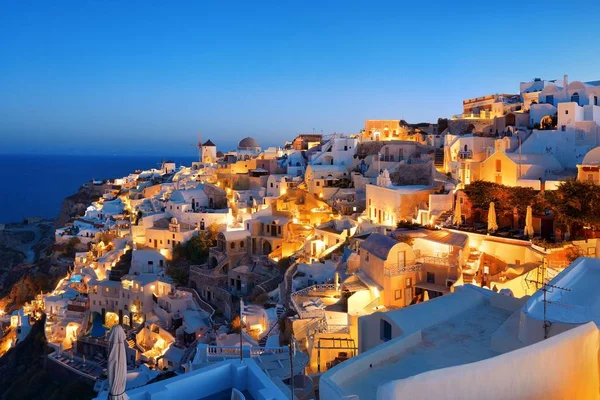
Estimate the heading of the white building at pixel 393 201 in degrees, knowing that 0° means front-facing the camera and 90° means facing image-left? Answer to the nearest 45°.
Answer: approximately 45°

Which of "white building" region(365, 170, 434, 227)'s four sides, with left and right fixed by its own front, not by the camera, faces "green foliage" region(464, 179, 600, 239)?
left

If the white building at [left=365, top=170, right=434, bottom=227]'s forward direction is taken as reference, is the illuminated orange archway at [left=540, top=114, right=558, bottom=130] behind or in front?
behind

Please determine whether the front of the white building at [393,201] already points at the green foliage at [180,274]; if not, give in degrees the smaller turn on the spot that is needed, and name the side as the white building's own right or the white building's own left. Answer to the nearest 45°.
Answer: approximately 45° to the white building's own right

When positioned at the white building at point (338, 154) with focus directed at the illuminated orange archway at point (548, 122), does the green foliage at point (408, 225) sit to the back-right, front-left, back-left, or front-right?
front-right

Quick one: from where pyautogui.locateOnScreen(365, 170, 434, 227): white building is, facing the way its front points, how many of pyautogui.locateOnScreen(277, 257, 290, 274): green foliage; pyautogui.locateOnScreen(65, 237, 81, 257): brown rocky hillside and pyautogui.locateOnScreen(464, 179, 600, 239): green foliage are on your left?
1

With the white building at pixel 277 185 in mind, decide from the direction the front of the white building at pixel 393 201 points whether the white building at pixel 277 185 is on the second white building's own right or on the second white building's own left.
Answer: on the second white building's own right

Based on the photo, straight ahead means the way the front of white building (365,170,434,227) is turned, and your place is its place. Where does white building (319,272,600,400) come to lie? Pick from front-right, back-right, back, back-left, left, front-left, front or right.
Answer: front-left

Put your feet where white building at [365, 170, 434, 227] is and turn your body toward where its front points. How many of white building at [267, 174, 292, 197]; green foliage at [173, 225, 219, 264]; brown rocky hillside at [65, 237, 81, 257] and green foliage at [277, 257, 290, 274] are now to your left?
0

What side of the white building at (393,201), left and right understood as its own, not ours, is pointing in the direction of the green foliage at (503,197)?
left

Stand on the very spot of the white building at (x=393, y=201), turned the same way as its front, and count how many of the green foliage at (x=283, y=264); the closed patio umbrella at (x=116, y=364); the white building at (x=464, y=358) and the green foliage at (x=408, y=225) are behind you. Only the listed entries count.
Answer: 0

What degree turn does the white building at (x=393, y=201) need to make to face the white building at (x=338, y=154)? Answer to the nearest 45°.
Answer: approximately 135° to its right

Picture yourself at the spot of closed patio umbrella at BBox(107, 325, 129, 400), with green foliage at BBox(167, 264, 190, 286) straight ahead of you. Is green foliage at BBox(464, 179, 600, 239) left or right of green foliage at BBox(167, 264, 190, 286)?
right

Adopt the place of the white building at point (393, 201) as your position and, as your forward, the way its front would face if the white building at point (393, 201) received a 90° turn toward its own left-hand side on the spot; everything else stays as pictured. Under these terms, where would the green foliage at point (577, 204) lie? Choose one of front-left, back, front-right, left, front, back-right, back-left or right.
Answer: front

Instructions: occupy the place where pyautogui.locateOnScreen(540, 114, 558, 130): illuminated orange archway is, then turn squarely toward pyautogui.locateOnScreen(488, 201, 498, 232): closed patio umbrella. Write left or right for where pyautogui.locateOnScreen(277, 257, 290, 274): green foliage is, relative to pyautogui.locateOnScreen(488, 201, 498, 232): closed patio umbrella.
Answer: right

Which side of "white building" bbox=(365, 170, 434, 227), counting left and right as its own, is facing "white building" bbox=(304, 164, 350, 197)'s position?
right

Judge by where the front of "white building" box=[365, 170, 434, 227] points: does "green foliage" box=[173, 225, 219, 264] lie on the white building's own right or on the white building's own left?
on the white building's own right
